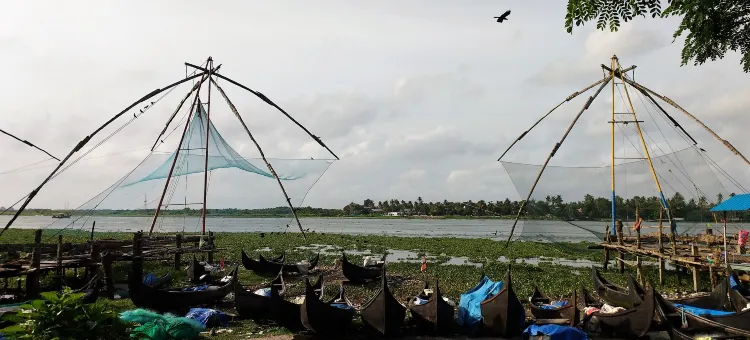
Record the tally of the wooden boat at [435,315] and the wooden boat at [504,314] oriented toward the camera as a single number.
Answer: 2

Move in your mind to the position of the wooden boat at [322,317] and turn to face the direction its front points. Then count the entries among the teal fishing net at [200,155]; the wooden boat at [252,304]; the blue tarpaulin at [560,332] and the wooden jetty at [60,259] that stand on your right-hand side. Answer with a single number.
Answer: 3

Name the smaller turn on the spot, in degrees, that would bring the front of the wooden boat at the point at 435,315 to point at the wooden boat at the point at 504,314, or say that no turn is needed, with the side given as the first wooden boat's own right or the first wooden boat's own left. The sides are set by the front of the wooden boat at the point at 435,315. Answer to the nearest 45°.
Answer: approximately 90° to the first wooden boat's own left

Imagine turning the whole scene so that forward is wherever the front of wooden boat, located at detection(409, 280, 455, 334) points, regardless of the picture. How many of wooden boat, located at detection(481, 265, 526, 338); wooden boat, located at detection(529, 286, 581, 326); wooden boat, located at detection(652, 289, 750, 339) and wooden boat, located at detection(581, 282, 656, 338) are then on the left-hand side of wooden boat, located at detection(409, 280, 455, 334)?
4

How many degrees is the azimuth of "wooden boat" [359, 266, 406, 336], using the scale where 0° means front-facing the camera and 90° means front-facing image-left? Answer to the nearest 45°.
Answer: approximately 0°

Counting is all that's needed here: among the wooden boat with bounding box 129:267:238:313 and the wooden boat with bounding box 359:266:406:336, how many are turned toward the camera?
1

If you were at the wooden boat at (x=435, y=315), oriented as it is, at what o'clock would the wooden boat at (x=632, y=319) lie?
the wooden boat at (x=632, y=319) is roughly at 9 o'clock from the wooden boat at (x=435, y=315).

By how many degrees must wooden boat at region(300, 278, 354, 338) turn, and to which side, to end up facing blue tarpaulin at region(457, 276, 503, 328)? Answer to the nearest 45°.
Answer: approximately 135° to its left

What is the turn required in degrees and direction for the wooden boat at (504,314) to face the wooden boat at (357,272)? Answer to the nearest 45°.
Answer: approximately 135° to its right

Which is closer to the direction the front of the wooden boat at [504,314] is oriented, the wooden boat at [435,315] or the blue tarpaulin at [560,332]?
the blue tarpaulin

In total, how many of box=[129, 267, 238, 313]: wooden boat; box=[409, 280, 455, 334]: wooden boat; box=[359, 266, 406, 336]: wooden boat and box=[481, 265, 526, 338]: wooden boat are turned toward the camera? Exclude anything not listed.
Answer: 3

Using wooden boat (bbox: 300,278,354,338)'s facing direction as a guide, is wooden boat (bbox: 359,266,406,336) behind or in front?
behind
